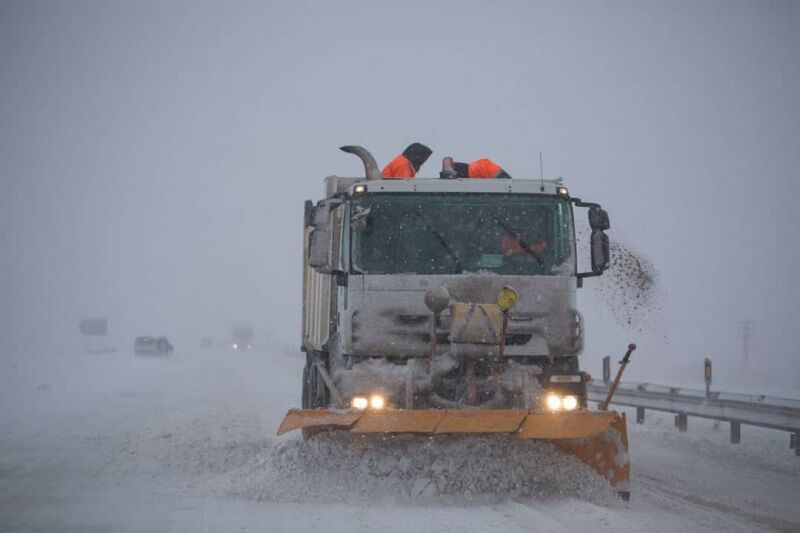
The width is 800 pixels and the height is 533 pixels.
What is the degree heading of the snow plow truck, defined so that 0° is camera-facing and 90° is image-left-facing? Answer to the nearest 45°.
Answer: approximately 0°

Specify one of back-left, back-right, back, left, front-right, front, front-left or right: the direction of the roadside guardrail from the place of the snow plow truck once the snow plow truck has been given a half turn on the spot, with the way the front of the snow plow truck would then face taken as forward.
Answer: front-right

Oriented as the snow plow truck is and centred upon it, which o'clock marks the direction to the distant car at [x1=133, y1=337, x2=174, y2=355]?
The distant car is roughly at 5 o'clock from the snow plow truck.
